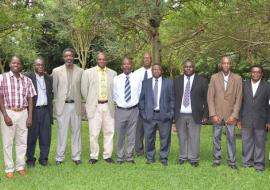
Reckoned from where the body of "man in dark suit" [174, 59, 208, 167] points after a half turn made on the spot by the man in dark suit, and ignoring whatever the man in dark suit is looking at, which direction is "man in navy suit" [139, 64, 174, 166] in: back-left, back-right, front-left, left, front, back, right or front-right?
left

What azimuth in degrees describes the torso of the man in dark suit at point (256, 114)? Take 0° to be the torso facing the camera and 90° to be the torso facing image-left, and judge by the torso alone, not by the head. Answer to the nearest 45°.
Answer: approximately 0°

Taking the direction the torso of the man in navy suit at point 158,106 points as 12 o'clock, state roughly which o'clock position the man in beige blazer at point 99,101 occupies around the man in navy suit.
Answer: The man in beige blazer is roughly at 3 o'clock from the man in navy suit.
